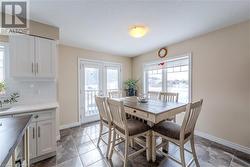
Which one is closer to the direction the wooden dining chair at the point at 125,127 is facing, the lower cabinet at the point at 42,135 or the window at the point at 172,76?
the window

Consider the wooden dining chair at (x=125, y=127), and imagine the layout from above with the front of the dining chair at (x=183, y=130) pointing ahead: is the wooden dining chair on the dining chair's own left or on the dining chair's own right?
on the dining chair's own left

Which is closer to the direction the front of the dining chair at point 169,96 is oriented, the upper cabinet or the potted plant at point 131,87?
the upper cabinet

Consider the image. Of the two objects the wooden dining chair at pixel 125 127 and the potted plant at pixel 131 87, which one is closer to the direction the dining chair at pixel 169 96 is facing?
the wooden dining chair

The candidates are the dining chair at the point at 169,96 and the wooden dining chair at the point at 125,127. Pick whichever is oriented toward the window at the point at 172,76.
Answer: the wooden dining chair

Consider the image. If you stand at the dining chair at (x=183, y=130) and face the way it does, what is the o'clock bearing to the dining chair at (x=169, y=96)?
the dining chair at (x=169, y=96) is roughly at 1 o'clock from the dining chair at (x=183, y=130).

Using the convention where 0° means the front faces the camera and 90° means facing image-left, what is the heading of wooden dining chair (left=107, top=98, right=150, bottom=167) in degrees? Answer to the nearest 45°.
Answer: approximately 225°

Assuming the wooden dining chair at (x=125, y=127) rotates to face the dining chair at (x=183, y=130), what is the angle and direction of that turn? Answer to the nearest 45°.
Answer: approximately 45° to its right

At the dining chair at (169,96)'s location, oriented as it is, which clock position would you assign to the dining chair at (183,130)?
the dining chair at (183,130) is roughly at 10 o'clock from the dining chair at (169,96).
